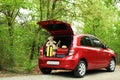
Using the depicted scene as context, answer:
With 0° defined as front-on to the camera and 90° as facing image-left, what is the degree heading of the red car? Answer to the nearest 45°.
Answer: approximately 225°
